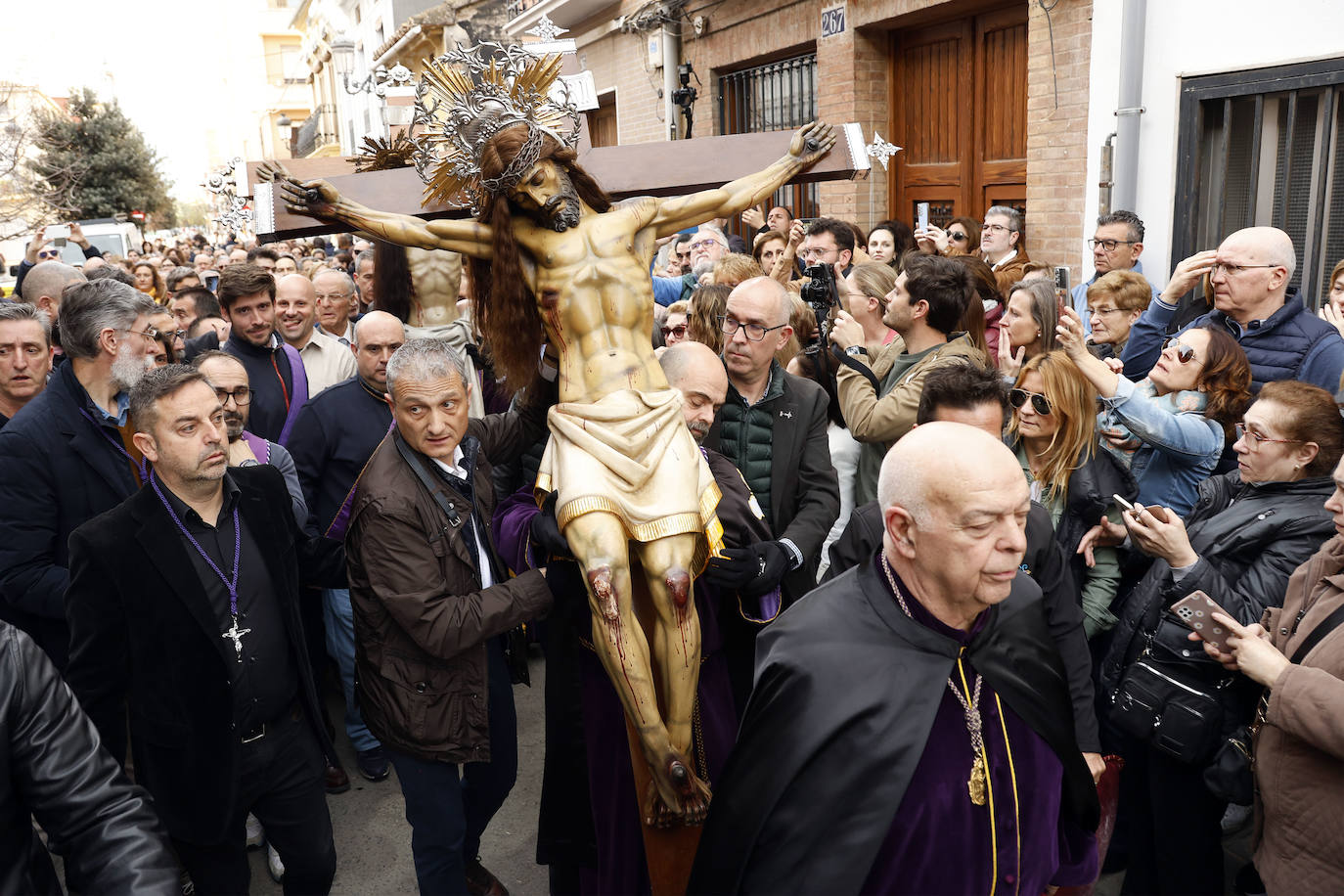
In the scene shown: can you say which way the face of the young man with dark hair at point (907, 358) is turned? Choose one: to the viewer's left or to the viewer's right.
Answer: to the viewer's left

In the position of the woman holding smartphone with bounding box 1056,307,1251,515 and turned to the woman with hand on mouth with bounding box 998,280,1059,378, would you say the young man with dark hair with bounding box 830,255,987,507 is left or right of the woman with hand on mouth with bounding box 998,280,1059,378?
left

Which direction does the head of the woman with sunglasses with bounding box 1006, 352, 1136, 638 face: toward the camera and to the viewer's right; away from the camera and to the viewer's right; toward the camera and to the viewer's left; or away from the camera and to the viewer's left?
toward the camera and to the viewer's left

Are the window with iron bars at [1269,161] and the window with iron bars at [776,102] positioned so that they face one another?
no

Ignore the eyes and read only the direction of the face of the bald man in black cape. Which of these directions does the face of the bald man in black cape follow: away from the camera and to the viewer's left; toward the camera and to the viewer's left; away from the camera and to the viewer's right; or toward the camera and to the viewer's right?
toward the camera and to the viewer's right

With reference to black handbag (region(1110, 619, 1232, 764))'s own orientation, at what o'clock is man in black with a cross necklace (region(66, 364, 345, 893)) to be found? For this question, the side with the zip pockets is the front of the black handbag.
The man in black with a cross necklace is roughly at 2 o'clock from the black handbag.

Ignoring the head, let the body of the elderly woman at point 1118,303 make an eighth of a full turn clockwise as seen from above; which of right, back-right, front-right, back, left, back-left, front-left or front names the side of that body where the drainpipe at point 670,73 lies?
front-right

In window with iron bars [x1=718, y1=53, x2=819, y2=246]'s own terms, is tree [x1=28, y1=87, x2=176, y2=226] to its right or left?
on its right

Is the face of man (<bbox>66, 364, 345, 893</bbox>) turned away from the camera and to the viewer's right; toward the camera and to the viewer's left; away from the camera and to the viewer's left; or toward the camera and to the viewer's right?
toward the camera and to the viewer's right

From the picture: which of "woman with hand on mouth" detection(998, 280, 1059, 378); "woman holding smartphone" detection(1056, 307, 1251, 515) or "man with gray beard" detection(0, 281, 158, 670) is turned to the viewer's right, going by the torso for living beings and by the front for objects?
the man with gray beard

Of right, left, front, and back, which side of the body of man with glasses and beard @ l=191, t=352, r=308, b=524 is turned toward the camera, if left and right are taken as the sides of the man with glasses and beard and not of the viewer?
front

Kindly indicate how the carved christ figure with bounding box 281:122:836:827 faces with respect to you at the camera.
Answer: facing the viewer

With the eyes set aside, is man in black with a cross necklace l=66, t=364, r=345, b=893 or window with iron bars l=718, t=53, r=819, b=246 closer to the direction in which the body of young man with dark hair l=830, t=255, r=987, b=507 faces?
the man in black with a cross necklace

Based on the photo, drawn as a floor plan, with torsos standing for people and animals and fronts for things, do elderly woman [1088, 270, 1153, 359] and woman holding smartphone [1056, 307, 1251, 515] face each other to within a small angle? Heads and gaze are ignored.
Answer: no

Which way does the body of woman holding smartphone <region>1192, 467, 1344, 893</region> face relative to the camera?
to the viewer's left

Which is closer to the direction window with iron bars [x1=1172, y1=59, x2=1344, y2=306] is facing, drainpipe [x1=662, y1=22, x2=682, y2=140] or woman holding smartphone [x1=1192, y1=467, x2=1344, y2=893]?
the woman holding smartphone

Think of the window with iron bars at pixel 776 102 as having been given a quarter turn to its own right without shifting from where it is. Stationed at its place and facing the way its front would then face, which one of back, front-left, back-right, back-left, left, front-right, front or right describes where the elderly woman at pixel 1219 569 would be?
back-left

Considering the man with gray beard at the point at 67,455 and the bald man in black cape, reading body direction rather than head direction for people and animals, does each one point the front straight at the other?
no

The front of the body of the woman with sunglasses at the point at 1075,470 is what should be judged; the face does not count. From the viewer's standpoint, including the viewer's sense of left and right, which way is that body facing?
facing the viewer and to the left of the viewer
